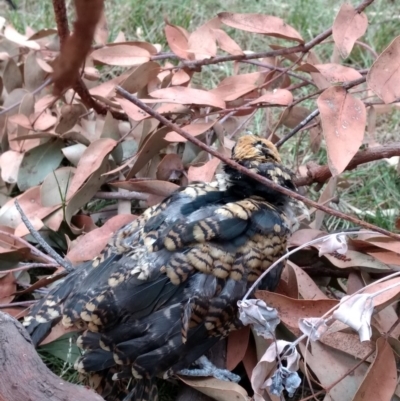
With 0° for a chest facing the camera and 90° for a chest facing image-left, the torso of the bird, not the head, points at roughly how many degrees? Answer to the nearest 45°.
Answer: approximately 225°

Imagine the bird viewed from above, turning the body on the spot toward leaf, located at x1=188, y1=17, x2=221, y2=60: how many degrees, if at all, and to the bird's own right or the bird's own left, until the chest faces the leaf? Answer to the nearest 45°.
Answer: approximately 45° to the bird's own left

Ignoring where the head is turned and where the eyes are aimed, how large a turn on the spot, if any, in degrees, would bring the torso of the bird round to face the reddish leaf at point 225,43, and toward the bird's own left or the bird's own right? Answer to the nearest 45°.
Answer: approximately 45° to the bird's own left

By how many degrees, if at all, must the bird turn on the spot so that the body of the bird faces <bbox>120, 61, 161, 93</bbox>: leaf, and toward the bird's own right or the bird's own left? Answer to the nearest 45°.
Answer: approximately 45° to the bird's own left
